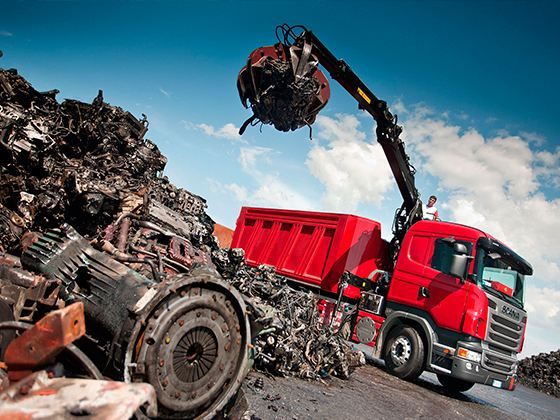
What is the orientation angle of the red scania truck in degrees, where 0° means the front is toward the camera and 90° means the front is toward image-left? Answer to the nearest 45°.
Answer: approximately 315°

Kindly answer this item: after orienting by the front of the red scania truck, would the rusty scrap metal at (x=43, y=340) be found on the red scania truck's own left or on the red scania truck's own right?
on the red scania truck's own right

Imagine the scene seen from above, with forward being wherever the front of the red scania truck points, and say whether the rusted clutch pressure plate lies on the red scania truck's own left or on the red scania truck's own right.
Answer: on the red scania truck's own right

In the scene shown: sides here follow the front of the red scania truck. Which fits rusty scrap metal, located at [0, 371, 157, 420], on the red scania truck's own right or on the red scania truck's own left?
on the red scania truck's own right
